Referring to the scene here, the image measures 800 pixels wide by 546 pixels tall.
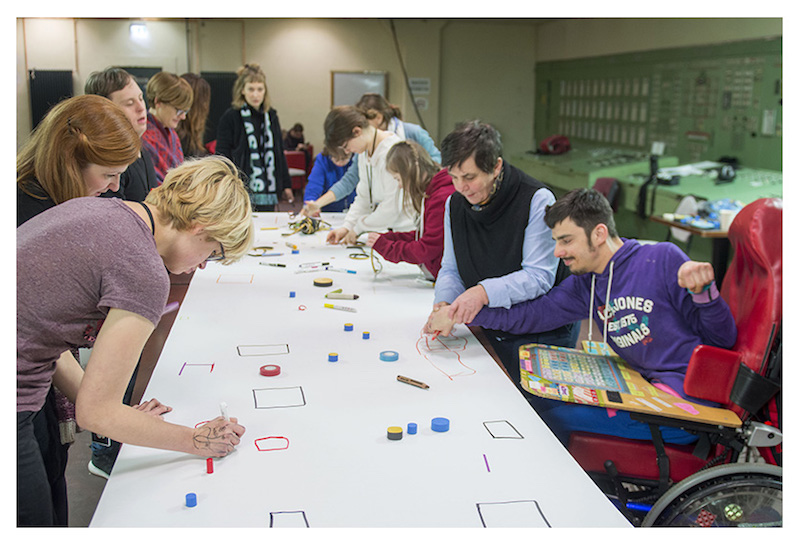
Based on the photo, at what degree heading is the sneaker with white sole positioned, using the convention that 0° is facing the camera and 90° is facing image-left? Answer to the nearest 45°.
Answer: approximately 270°

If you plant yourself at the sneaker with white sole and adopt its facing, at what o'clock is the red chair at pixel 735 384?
The red chair is roughly at 1 o'clock from the sneaker with white sole.

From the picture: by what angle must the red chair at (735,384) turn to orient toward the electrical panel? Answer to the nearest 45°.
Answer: approximately 90° to its right

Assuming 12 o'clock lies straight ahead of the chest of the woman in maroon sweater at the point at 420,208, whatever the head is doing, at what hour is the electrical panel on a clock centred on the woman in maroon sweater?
The electrical panel is roughly at 4 o'clock from the woman in maroon sweater.

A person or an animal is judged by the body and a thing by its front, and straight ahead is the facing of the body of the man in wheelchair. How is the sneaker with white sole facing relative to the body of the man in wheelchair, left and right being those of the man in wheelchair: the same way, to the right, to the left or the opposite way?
the opposite way

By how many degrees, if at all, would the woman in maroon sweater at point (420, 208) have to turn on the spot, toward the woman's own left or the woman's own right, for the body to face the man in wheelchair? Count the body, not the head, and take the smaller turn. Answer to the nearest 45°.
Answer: approximately 135° to the woman's own left

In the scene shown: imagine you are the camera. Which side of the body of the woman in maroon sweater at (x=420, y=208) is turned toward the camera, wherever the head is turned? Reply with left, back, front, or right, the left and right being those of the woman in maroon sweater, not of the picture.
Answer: left

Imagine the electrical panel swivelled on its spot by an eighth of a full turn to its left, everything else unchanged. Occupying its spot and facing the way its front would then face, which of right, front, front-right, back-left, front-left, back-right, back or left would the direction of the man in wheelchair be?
front

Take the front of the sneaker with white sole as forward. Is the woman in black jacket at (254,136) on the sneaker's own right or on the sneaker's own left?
on the sneaker's own left

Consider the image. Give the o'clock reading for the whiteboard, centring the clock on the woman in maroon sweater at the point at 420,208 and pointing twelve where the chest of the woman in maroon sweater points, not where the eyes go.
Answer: The whiteboard is roughly at 3 o'clock from the woman in maroon sweater.

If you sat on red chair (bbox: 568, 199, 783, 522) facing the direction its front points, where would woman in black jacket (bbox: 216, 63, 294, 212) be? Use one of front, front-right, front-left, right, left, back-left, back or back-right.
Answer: front-right

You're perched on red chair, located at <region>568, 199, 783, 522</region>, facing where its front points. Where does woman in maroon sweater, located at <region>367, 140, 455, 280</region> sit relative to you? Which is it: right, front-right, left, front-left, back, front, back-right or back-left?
front-right

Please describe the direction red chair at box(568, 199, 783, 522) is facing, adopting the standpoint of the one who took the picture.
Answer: facing to the left of the viewer

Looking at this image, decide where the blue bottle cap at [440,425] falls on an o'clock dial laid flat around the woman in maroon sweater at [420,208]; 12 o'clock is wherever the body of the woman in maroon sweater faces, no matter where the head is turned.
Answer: The blue bottle cap is roughly at 9 o'clock from the woman in maroon sweater.

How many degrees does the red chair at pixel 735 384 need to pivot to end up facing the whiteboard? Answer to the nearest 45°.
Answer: approximately 45° to its right

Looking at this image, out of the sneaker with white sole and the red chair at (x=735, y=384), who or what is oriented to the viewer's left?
the red chair

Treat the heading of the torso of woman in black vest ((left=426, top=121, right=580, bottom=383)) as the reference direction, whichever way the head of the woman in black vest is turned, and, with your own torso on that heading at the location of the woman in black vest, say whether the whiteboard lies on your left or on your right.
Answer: on your right
